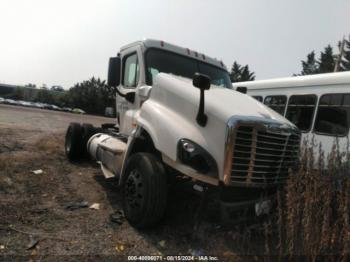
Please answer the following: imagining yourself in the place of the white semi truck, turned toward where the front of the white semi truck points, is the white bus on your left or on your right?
on your left

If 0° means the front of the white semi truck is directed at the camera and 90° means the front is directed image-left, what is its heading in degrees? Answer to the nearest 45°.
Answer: approximately 315°
